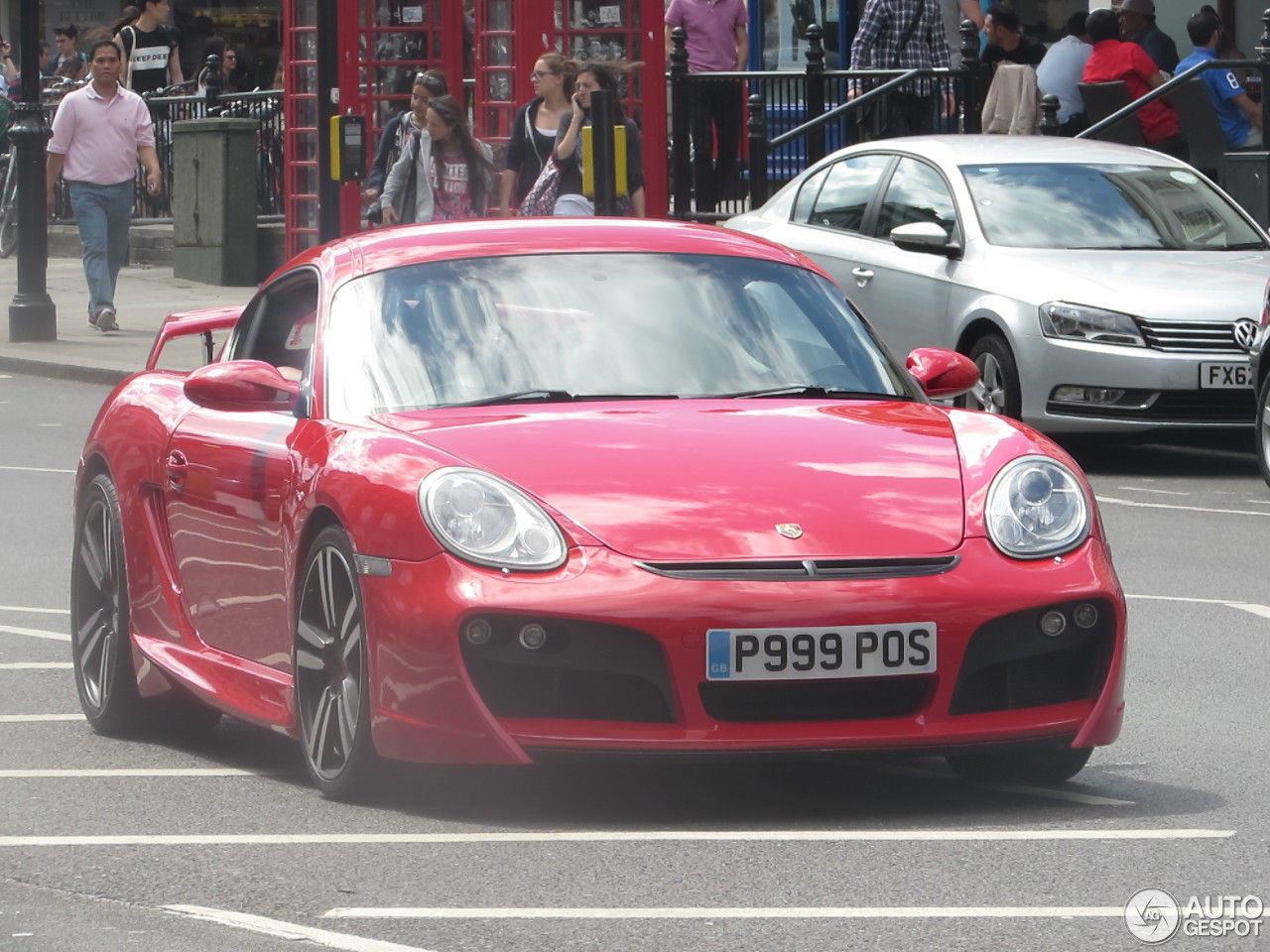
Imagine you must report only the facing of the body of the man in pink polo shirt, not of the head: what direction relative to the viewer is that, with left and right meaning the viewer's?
facing the viewer

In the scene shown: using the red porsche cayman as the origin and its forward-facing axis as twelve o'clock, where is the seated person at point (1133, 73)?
The seated person is roughly at 8 o'clock from the red porsche cayman.

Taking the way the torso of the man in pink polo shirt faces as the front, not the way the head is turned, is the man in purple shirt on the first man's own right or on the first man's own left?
on the first man's own left

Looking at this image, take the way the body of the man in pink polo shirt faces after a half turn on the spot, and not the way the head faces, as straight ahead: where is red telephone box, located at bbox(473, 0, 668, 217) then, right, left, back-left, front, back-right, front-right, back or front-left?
right

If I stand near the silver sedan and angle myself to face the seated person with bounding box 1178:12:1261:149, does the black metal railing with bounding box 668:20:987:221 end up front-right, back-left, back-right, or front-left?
front-left

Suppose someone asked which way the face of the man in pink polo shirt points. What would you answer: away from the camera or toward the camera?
toward the camera

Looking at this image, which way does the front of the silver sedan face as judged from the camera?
facing the viewer and to the right of the viewer

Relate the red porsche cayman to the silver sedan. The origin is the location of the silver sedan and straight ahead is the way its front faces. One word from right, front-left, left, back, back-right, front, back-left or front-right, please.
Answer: front-right
